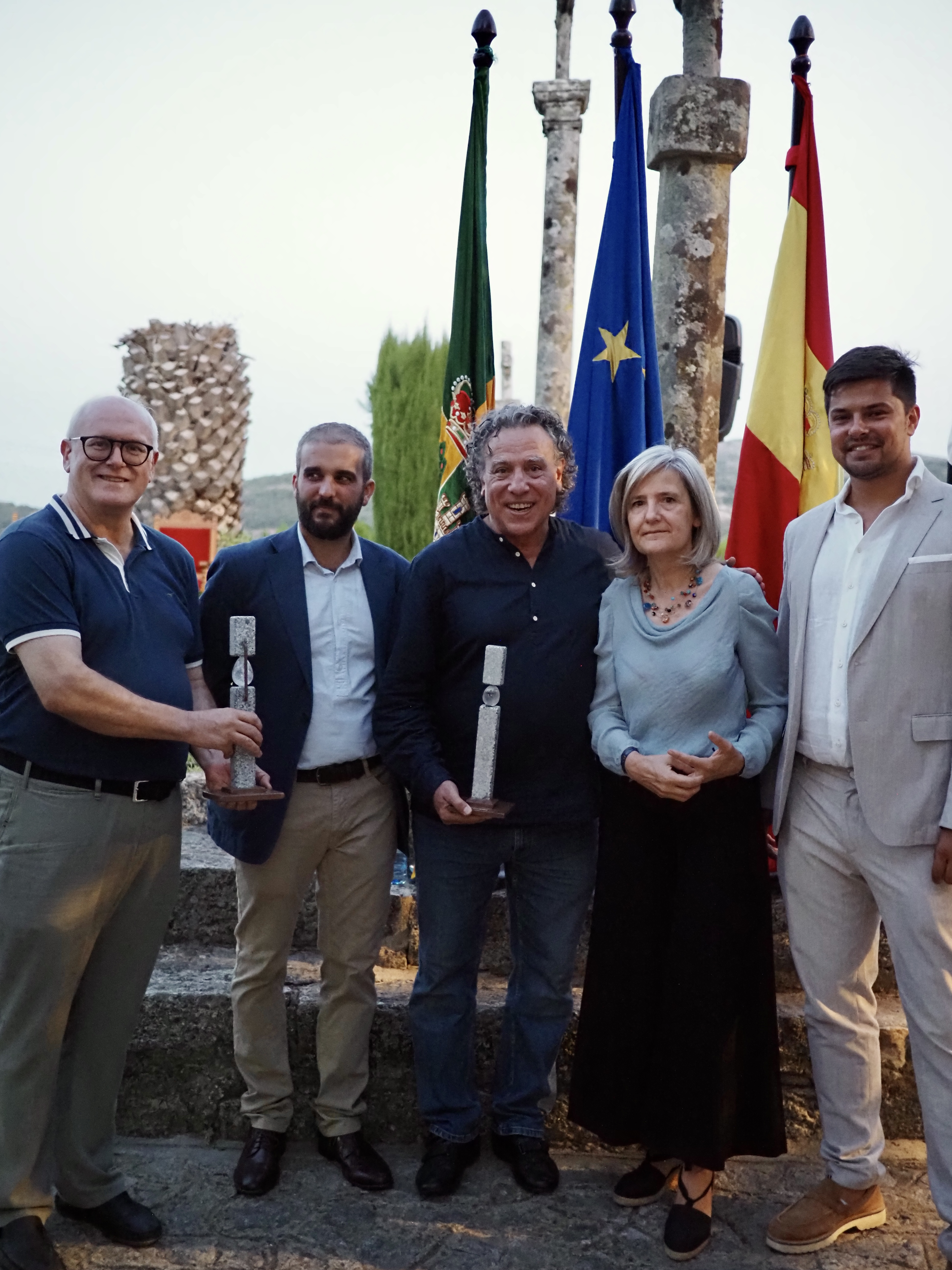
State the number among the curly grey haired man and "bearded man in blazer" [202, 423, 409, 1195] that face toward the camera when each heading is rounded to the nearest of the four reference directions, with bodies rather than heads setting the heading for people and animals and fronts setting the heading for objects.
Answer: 2

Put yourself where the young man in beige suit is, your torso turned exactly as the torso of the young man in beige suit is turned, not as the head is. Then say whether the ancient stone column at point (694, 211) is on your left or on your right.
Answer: on your right

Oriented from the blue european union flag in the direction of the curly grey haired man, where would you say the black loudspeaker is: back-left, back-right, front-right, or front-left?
back-left

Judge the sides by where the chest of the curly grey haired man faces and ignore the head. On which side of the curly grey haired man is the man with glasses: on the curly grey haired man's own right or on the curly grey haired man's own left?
on the curly grey haired man's own right

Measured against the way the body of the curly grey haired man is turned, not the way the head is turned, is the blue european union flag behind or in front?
behind
